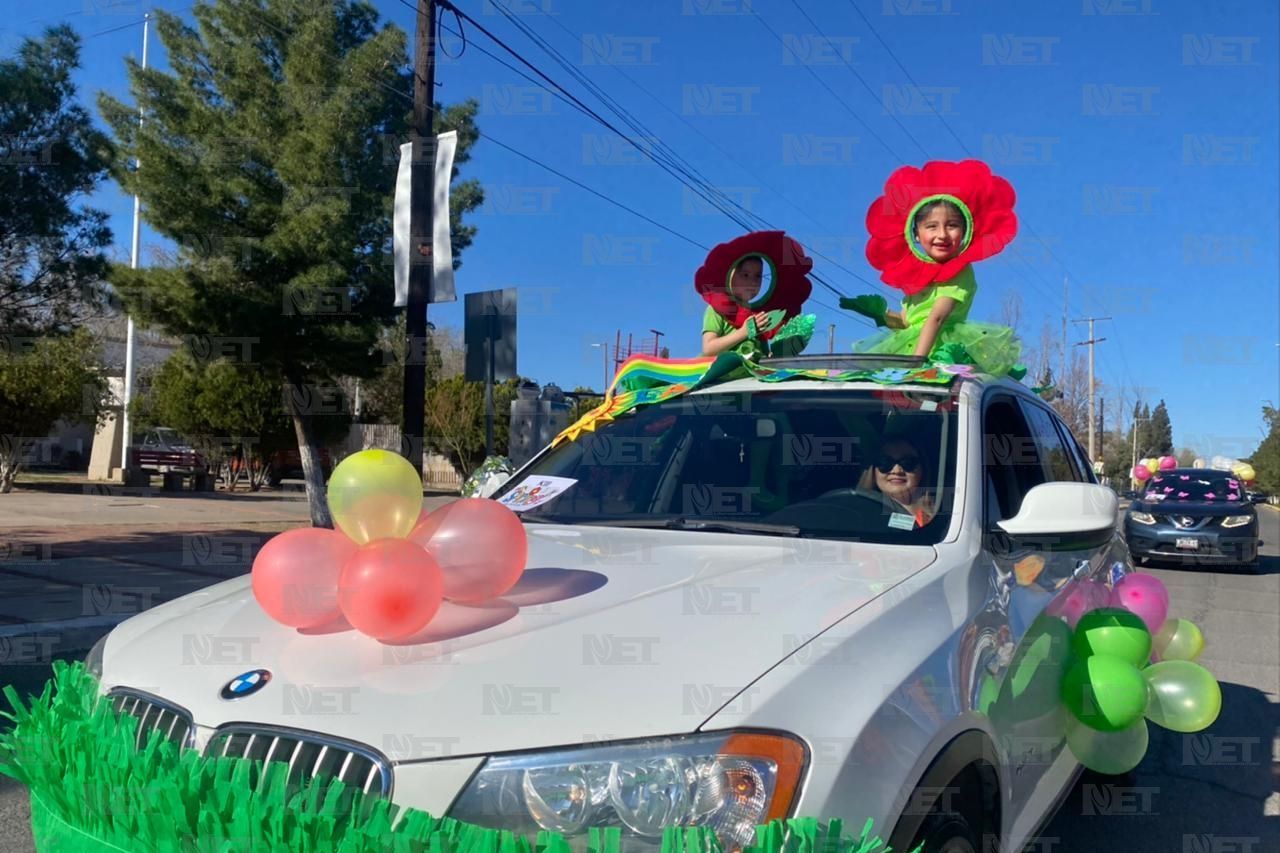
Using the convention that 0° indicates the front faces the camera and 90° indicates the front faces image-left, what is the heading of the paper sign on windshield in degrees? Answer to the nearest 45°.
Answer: approximately 45°

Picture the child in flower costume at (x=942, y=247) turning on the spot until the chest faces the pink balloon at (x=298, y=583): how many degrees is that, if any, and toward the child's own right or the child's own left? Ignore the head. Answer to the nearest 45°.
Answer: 0° — they already face it

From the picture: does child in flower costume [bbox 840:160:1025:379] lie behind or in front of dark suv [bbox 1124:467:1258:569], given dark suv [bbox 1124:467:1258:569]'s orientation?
in front

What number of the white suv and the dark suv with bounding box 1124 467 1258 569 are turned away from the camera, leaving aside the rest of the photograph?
0

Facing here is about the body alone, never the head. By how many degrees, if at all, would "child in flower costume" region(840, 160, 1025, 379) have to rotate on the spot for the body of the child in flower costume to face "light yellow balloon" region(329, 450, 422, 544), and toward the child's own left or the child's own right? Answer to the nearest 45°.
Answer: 0° — they already face it

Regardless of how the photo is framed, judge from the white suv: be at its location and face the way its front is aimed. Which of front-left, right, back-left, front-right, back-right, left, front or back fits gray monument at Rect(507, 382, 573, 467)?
back-right

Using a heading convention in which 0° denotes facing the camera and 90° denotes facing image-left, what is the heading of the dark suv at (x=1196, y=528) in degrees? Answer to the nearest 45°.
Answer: approximately 0°

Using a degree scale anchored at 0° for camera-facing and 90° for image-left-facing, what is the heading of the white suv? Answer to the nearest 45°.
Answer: approximately 45°

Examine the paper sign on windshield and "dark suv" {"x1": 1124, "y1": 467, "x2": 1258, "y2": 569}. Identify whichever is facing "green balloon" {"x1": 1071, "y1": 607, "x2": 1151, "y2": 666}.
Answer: the dark suv

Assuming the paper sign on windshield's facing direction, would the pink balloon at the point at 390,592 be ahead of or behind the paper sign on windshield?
ahead

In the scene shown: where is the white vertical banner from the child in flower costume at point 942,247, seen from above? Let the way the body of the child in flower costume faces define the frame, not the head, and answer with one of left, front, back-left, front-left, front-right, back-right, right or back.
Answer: right
